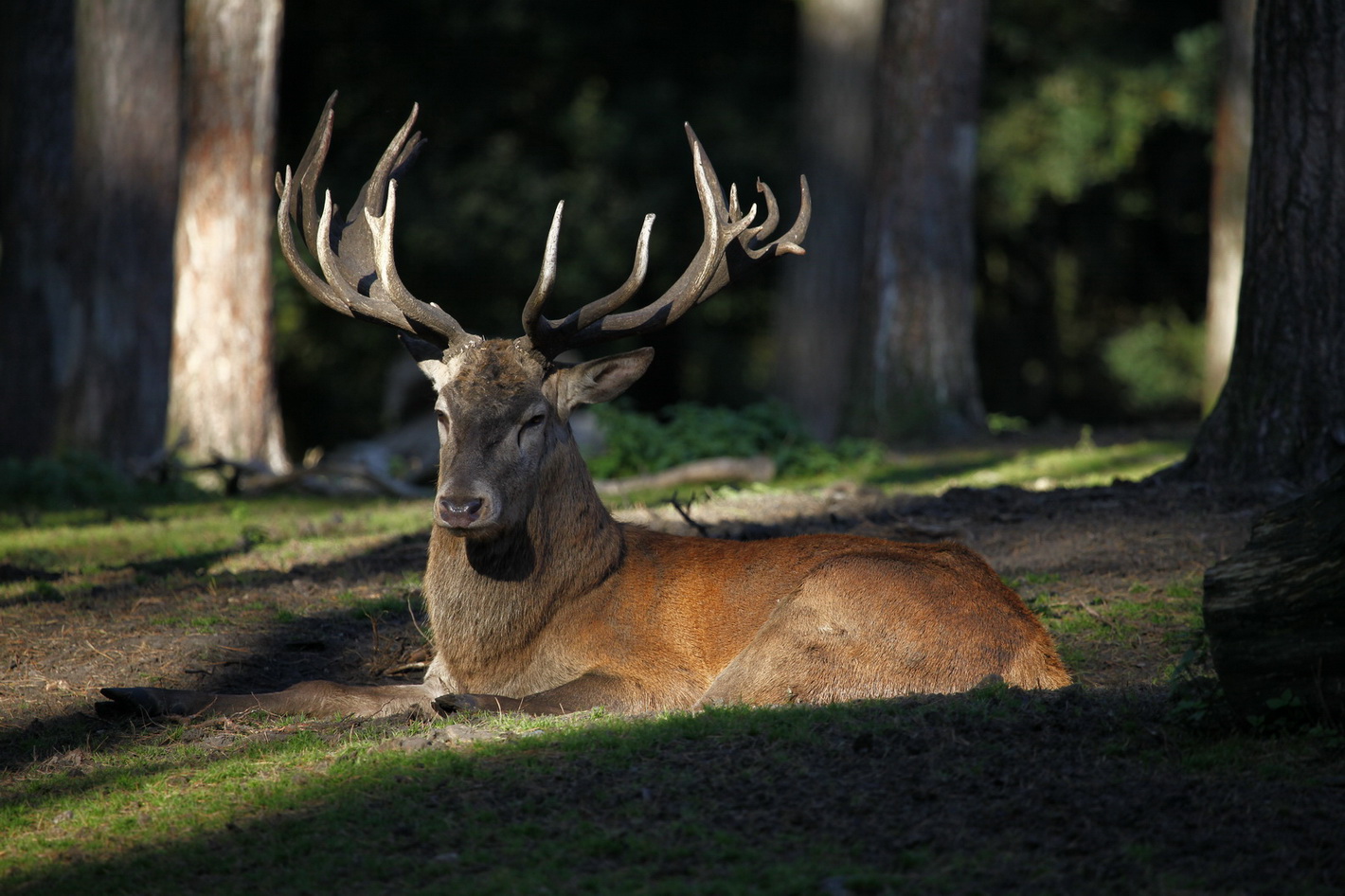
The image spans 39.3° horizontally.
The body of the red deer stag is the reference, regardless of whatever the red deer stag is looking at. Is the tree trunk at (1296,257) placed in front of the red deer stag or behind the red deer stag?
behind

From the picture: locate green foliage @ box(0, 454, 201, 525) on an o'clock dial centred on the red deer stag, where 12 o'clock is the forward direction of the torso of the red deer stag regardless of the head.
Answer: The green foliage is roughly at 2 o'clock from the red deer stag.

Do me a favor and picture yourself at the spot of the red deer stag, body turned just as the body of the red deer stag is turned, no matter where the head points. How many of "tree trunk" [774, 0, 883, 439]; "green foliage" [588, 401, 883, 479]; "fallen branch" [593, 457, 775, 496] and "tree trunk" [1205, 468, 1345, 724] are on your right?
3

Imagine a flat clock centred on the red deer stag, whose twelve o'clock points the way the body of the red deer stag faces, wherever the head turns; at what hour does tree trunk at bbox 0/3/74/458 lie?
The tree trunk is roughly at 2 o'clock from the red deer stag.

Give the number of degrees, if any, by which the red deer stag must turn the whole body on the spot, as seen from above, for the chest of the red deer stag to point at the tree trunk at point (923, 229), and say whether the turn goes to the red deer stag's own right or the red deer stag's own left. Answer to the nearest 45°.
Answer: approximately 90° to the red deer stag's own right

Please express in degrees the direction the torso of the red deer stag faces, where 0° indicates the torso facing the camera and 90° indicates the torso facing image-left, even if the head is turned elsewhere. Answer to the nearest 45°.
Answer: approximately 90°

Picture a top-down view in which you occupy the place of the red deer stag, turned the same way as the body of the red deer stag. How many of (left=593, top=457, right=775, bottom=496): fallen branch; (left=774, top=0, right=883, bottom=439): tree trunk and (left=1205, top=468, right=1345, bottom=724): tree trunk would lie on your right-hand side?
2

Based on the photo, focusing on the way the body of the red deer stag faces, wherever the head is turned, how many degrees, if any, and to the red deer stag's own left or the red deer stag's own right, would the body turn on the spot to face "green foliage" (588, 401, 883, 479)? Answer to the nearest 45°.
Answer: approximately 90° to the red deer stag's own right

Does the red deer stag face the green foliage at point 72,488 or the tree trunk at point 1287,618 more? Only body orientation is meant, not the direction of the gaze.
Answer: the green foliage

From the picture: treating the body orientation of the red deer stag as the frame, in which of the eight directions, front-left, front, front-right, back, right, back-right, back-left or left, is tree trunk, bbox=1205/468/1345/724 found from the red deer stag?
back-left
